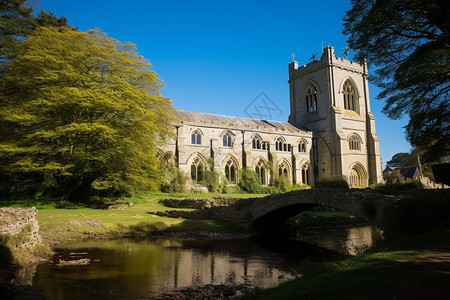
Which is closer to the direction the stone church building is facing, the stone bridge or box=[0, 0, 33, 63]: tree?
the stone bridge

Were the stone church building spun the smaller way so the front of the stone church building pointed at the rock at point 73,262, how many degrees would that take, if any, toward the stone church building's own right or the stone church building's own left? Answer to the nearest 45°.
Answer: approximately 45° to the stone church building's own right

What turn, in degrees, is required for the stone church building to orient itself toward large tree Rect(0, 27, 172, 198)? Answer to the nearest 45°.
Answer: approximately 90° to its right

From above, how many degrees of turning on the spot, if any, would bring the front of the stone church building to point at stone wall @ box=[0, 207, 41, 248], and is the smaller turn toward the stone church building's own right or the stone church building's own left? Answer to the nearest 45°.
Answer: approximately 45° to the stone church building's own right

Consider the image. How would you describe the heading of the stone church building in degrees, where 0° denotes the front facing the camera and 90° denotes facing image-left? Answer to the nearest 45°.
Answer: approximately 315°
